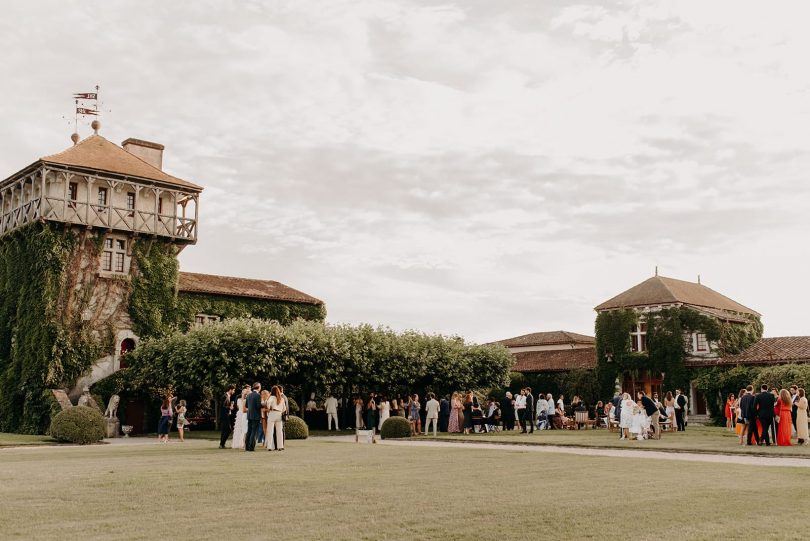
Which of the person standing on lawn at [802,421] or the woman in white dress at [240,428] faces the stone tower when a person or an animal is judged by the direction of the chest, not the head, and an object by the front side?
the person standing on lawn

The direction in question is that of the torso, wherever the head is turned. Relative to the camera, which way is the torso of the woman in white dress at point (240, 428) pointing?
to the viewer's right

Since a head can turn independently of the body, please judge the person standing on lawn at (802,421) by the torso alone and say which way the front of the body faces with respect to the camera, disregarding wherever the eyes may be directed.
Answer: to the viewer's left

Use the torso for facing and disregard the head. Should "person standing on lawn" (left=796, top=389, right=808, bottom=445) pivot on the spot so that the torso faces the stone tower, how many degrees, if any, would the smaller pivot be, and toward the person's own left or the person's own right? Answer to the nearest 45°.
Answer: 0° — they already face it
